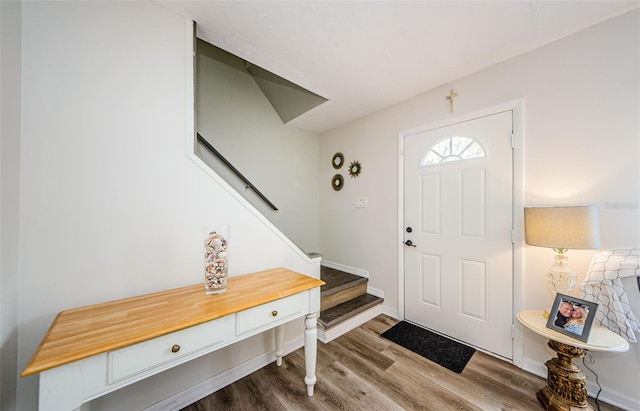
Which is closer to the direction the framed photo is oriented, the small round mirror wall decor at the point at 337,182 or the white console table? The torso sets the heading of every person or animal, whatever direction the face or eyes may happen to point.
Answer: the white console table

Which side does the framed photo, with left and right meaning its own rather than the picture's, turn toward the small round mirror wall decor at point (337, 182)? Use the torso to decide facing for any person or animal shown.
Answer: right

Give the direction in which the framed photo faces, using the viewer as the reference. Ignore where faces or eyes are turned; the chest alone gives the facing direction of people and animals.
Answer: facing the viewer

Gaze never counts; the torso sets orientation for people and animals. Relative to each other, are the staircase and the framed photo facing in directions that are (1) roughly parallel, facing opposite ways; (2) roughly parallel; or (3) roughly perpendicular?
roughly perpendicular

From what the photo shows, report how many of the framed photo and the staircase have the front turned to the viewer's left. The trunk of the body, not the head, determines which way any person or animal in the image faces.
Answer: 0

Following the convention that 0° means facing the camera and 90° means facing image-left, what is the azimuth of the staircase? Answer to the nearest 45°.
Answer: approximately 315°

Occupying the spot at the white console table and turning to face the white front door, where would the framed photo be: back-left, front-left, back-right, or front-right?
front-right

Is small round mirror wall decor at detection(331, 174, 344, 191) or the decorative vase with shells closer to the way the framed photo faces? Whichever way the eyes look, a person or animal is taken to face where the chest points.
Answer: the decorative vase with shells

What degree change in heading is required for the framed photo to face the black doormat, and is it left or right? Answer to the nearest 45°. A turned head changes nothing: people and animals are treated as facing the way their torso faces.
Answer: approximately 90° to its right

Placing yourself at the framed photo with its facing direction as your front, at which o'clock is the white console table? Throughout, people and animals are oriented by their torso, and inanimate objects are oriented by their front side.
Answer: The white console table is roughly at 1 o'clock from the framed photo.

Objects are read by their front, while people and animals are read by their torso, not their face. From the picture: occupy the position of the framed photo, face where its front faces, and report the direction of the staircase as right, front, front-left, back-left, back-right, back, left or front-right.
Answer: right
